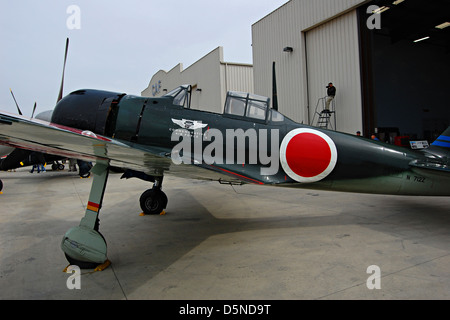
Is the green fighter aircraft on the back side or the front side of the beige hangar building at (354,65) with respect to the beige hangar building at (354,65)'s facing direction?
on the front side

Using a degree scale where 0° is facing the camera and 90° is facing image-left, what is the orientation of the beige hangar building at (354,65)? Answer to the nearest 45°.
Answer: approximately 45°
